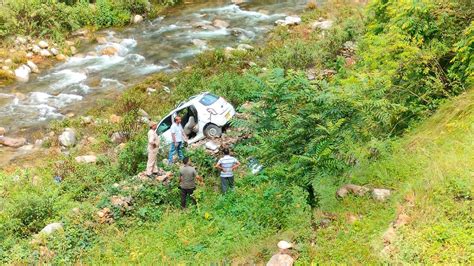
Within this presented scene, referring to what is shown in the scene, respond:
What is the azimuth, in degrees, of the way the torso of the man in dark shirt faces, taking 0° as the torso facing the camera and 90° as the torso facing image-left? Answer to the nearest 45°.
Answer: approximately 225°

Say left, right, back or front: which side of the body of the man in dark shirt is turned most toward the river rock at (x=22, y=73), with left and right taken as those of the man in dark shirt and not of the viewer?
left

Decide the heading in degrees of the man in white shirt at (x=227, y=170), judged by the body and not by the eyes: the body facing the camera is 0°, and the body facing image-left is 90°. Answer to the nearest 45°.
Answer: approximately 180°

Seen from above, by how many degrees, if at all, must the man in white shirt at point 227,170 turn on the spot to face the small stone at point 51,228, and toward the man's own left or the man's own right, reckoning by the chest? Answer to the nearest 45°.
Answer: approximately 90° to the man's own left

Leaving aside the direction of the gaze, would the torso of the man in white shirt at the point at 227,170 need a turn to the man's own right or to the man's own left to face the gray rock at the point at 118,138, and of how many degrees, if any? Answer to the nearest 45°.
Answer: approximately 45° to the man's own left

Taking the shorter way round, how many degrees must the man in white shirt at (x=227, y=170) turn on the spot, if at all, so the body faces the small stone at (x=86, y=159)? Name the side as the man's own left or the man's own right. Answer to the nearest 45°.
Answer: approximately 45° to the man's own left

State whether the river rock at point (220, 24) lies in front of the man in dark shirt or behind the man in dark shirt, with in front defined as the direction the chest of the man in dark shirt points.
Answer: in front

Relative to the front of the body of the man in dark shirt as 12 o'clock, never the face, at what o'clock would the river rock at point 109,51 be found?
The river rock is roughly at 10 o'clock from the man in dark shirt.

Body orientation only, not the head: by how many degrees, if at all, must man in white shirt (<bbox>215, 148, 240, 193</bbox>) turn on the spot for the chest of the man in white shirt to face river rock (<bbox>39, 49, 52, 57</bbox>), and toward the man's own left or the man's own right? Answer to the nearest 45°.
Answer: approximately 45° to the man's own left

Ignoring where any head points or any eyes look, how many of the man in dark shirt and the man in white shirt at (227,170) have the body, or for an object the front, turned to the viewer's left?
0

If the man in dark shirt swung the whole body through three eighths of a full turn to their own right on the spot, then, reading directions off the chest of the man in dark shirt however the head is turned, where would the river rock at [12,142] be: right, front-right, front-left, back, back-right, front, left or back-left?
back-right

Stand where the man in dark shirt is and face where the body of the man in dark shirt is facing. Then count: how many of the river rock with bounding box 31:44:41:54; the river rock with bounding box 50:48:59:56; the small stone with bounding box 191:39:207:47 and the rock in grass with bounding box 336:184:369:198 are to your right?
1

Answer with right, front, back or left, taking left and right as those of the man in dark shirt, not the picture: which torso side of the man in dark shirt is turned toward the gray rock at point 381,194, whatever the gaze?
right

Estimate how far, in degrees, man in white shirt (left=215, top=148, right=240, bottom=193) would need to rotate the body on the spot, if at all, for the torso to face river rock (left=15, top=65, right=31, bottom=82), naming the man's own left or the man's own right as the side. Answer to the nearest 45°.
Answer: approximately 45° to the man's own left

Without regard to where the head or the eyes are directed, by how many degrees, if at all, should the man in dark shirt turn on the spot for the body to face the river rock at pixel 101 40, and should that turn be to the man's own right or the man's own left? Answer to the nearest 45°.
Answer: approximately 45° to the man's own left
